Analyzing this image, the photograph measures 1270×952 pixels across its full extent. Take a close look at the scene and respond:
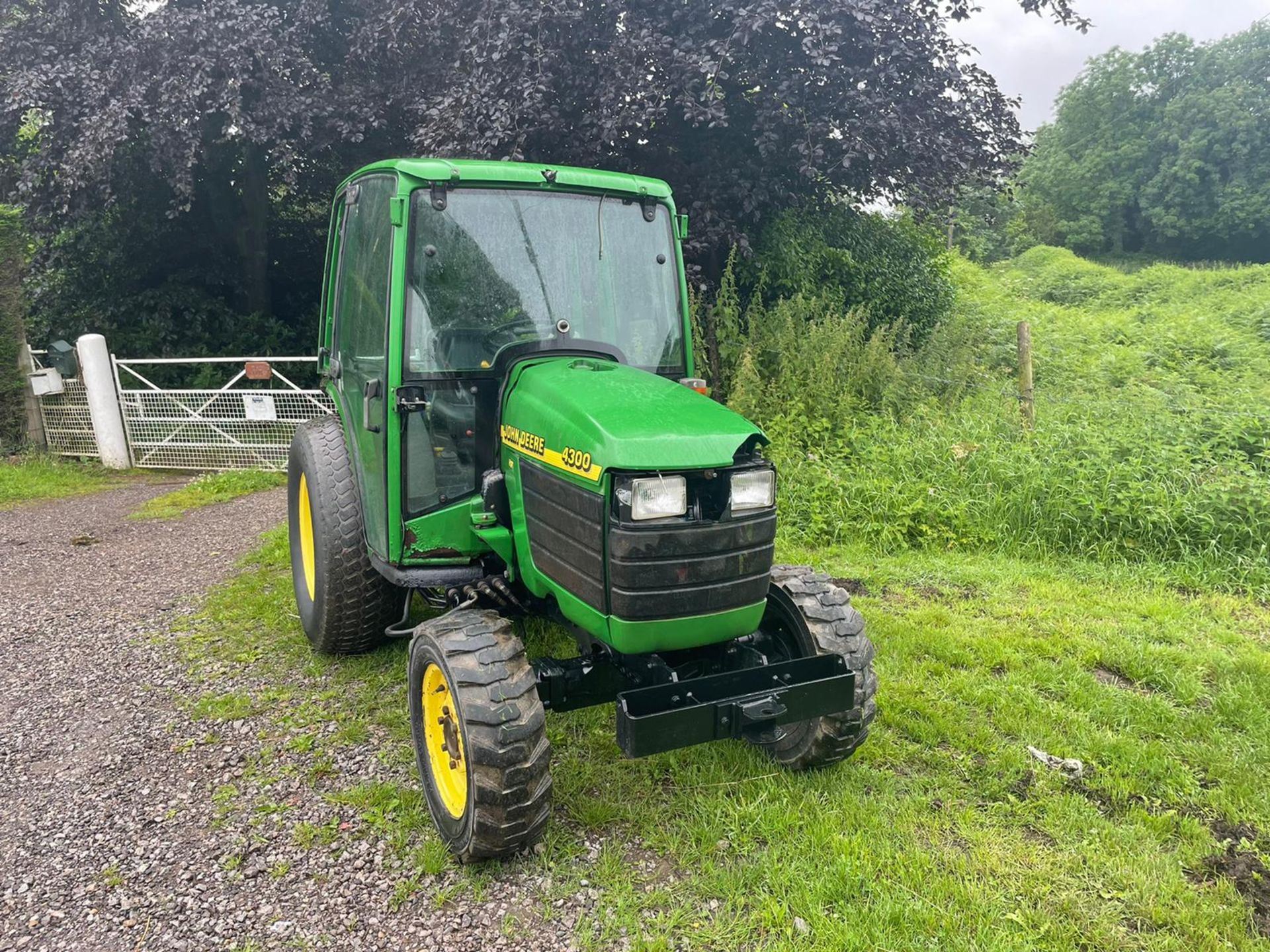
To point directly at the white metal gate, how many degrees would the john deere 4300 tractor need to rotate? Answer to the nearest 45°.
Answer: approximately 180°

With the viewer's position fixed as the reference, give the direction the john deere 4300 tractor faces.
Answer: facing the viewer and to the right of the viewer

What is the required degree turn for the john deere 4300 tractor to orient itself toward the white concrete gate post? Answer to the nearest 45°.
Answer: approximately 180°

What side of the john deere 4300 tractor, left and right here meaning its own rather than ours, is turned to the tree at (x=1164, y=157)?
left

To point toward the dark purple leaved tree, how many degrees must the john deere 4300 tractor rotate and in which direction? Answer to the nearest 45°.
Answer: approximately 135° to its left

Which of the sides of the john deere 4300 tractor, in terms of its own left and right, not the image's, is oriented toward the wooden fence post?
left

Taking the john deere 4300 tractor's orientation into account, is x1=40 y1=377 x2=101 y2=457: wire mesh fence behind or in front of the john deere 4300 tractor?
behind
